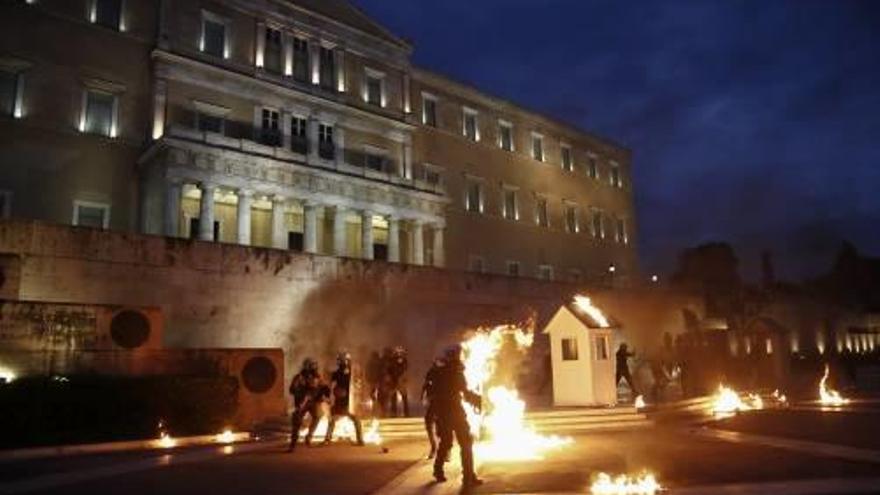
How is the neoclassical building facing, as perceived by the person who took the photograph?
facing the viewer and to the right of the viewer

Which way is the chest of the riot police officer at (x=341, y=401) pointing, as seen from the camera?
toward the camera

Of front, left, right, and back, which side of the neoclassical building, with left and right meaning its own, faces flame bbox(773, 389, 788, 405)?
front

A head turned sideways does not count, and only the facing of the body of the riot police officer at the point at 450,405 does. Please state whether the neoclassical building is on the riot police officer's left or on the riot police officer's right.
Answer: on the riot police officer's left

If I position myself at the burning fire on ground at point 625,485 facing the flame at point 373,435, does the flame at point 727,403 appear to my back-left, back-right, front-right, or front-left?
front-right

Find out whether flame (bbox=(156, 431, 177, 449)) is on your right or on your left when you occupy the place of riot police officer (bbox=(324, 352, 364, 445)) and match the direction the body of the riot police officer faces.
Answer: on your right

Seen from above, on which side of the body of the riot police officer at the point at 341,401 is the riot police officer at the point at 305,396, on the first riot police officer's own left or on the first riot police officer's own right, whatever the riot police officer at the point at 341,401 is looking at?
on the first riot police officer's own right

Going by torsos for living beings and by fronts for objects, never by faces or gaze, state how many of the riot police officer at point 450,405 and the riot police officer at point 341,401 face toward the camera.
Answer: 1
